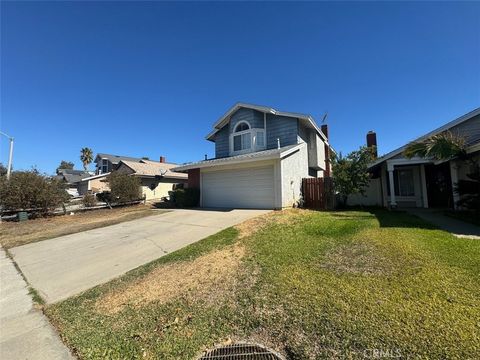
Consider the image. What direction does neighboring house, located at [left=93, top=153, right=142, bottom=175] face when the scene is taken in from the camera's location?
facing the viewer and to the left of the viewer

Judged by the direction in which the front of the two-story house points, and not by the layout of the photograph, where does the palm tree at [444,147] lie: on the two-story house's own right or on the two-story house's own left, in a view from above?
on the two-story house's own left

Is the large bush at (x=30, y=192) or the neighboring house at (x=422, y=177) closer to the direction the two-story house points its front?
the large bush

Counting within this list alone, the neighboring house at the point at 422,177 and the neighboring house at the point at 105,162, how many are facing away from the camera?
0

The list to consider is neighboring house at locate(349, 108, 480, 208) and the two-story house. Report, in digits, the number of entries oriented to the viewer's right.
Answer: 0

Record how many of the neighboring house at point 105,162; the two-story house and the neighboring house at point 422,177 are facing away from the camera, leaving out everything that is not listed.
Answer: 0

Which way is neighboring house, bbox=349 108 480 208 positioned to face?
toward the camera

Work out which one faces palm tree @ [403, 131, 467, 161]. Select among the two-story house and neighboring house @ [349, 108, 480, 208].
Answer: the neighboring house

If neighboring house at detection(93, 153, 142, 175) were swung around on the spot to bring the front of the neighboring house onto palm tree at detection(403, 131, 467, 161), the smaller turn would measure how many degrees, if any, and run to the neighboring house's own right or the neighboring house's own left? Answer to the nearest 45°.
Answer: approximately 45° to the neighboring house's own left

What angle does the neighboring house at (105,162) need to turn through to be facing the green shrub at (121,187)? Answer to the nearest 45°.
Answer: approximately 45° to its left

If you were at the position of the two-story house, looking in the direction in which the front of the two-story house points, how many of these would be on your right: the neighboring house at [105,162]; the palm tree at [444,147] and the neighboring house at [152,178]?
2

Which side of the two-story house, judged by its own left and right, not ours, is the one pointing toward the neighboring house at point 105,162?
right

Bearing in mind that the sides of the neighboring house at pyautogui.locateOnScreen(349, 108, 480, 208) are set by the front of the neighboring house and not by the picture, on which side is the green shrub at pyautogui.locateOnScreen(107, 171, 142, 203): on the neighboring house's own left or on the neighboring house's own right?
on the neighboring house's own right
